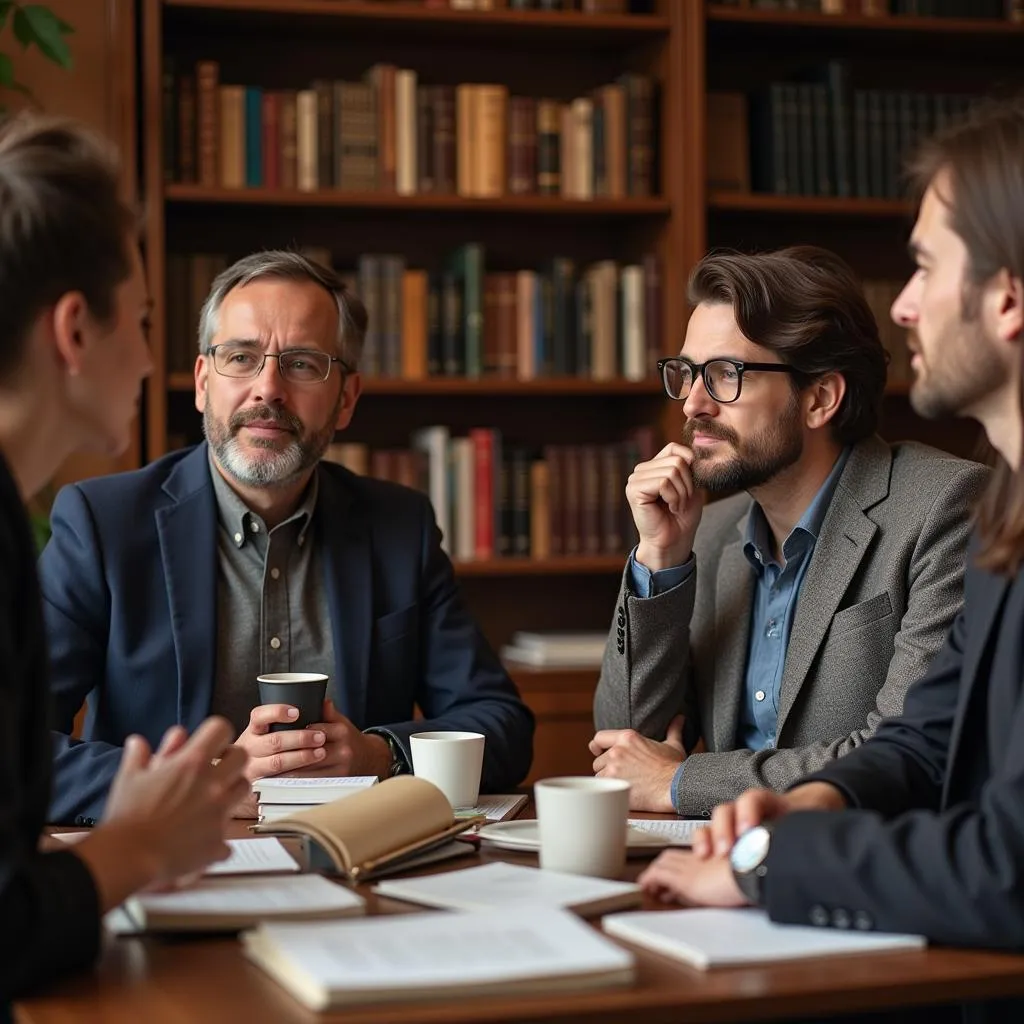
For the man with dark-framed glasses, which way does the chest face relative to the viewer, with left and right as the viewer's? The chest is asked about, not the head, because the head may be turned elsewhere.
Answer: facing the viewer and to the left of the viewer

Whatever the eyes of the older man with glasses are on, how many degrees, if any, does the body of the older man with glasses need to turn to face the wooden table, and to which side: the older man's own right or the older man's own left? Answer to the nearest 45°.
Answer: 0° — they already face it

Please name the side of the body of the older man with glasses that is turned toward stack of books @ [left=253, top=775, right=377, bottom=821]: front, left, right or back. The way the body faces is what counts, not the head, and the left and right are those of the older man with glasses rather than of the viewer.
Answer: front

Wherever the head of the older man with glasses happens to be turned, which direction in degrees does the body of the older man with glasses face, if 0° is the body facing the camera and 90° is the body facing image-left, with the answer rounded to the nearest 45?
approximately 0°

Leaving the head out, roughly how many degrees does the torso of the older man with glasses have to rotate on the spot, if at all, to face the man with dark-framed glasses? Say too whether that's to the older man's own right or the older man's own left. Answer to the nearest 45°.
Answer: approximately 90° to the older man's own left

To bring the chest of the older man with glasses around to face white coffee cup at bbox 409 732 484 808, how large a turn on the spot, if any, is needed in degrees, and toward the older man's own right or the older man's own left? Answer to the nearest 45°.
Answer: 0° — they already face it

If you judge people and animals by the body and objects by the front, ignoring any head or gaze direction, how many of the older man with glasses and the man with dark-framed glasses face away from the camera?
0

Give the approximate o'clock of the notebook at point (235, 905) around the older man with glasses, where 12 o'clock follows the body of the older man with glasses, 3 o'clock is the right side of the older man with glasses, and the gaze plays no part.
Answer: The notebook is roughly at 12 o'clock from the older man with glasses.

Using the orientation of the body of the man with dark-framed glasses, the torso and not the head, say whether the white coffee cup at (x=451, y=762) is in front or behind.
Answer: in front
